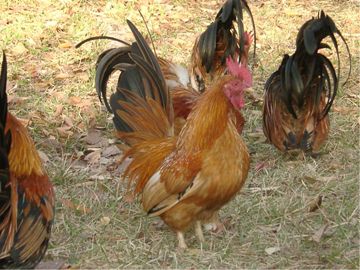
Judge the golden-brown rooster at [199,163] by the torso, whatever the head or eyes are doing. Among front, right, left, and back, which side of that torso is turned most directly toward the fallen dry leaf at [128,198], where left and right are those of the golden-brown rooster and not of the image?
back

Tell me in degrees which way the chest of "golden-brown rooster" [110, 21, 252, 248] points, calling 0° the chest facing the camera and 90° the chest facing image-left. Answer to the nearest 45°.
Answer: approximately 315°

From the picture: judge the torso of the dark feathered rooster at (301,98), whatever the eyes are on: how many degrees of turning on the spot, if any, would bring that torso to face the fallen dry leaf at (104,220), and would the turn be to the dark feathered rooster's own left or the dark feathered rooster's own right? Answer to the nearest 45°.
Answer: approximately 135° to the dark feathered rooster's own left

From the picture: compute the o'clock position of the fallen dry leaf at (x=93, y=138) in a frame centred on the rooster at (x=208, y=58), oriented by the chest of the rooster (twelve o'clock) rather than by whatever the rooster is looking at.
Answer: The fallen dry leaf is roughly at 6 o'clock from the rooster.

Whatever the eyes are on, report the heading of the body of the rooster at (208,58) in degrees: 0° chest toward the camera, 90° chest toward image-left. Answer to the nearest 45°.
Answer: approximately 270°

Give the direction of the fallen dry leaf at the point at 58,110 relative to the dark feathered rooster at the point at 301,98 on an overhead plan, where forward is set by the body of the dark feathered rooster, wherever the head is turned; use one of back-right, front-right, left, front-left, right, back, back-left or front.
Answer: left

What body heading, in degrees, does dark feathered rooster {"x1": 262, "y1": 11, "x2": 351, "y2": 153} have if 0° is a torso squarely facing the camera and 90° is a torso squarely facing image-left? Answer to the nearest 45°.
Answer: approximately 180°

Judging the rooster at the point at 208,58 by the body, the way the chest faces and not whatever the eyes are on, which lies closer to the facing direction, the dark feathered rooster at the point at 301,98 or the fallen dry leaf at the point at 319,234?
the dark feathered rooster

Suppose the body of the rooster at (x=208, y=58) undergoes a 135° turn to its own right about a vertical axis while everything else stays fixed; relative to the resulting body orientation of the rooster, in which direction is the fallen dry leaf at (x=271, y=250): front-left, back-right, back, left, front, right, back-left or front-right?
front-left

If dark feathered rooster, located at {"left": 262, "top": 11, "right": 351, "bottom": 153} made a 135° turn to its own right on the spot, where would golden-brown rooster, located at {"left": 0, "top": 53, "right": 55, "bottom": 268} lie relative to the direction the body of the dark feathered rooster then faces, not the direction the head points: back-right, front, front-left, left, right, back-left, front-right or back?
right

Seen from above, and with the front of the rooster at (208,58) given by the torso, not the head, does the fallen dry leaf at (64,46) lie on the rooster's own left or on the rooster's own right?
on the rooster's own left

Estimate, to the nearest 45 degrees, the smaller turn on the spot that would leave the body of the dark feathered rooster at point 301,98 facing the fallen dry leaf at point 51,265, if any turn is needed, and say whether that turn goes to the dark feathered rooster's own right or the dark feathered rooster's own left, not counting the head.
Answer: approximately 135° to the dark feathered rooster's own left
